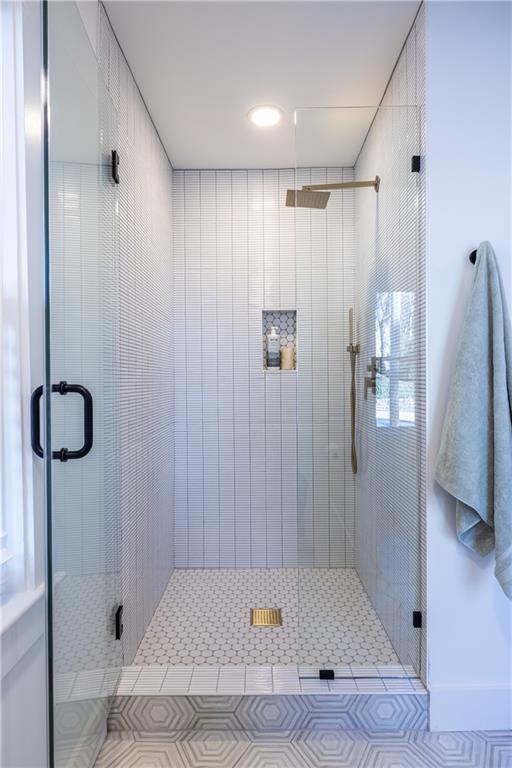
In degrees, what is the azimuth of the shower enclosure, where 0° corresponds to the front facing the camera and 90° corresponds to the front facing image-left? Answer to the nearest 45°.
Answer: approximately 0°
